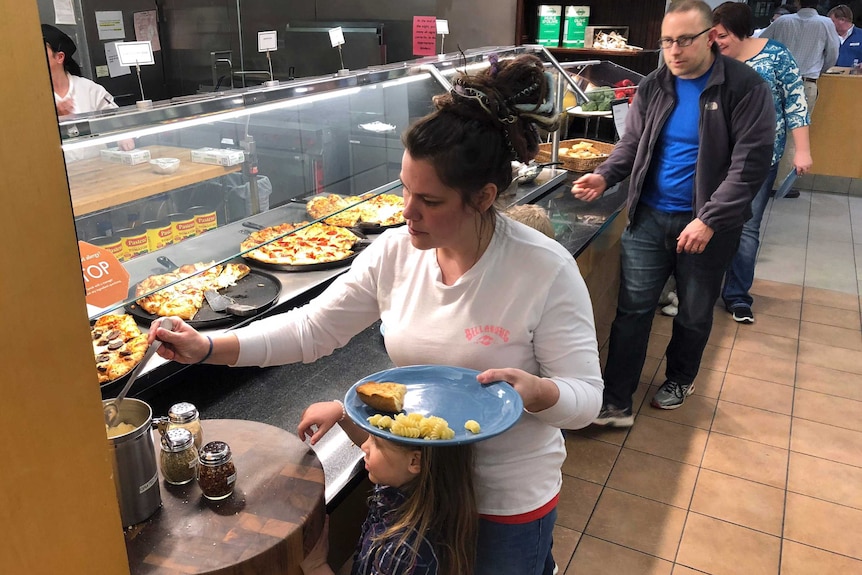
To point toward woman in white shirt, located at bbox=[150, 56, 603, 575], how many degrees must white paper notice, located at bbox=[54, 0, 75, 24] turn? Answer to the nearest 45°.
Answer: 0° — it already faces them

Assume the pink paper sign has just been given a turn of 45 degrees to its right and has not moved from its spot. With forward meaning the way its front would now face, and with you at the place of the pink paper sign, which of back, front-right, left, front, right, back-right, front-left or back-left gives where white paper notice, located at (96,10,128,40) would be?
right

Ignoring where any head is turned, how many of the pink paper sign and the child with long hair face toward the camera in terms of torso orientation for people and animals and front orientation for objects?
1

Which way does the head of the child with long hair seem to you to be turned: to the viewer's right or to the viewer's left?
to the viewer's left

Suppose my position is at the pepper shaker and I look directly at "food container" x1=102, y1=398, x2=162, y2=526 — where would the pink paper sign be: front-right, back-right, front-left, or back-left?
back-right

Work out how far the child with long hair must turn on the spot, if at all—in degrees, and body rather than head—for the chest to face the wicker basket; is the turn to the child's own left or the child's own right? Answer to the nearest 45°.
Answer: approximately 90° to the child's own right
